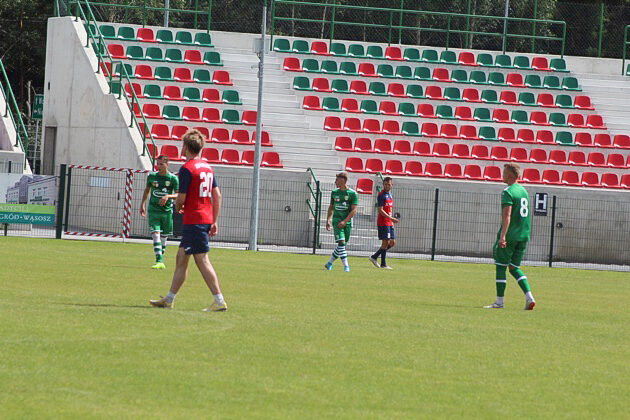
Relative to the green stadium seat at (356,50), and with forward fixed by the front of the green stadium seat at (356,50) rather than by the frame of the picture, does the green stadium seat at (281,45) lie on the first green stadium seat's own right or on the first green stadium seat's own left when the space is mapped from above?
on the first green stadium seat's own right

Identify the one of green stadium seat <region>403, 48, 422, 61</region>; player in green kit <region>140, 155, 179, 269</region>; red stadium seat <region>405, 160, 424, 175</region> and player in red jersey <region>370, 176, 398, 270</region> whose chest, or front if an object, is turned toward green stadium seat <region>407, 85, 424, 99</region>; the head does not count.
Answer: green stadium seat <region>403, 48, 422, 61</region>

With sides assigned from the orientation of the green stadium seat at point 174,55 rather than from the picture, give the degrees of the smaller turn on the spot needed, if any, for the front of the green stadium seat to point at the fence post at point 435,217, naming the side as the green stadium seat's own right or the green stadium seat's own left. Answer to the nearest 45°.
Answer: approximately 45° to the green stadium seat's own left

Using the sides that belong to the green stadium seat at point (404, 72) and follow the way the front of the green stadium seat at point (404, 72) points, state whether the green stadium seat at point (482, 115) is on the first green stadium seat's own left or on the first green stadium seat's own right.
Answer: on the first green stadium seat's own left

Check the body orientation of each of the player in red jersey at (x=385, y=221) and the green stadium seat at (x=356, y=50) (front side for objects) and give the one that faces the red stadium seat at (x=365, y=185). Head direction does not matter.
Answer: the green stadium seat

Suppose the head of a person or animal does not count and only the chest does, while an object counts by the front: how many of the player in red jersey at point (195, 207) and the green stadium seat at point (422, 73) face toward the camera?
1

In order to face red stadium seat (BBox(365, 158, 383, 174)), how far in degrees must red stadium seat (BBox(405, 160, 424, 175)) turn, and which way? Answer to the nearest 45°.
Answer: approximately 90° to its right
